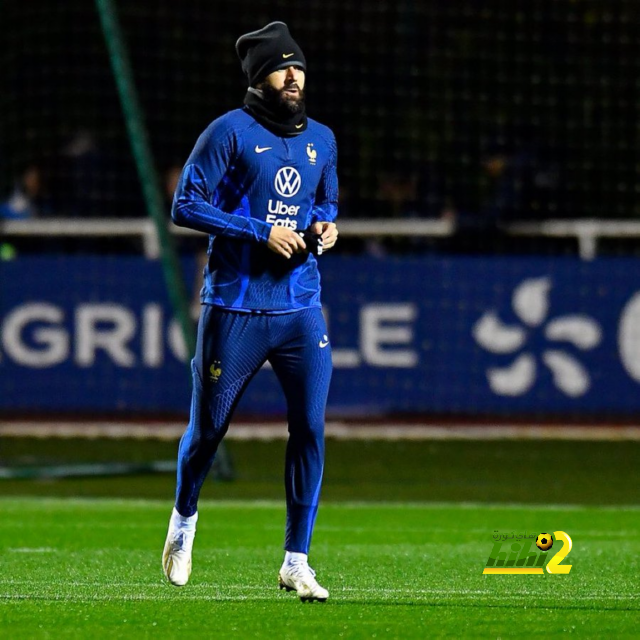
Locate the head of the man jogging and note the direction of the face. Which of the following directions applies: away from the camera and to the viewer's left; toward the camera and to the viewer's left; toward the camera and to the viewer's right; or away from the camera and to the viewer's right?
toward the camera and to the viewer's right

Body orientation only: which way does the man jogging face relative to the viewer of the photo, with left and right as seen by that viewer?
facing the viewer and to the right of the viewer

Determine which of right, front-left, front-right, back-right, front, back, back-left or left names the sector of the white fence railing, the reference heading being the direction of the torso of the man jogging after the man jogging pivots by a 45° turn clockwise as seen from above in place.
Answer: back

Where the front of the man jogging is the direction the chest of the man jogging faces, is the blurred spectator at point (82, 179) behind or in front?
behind
